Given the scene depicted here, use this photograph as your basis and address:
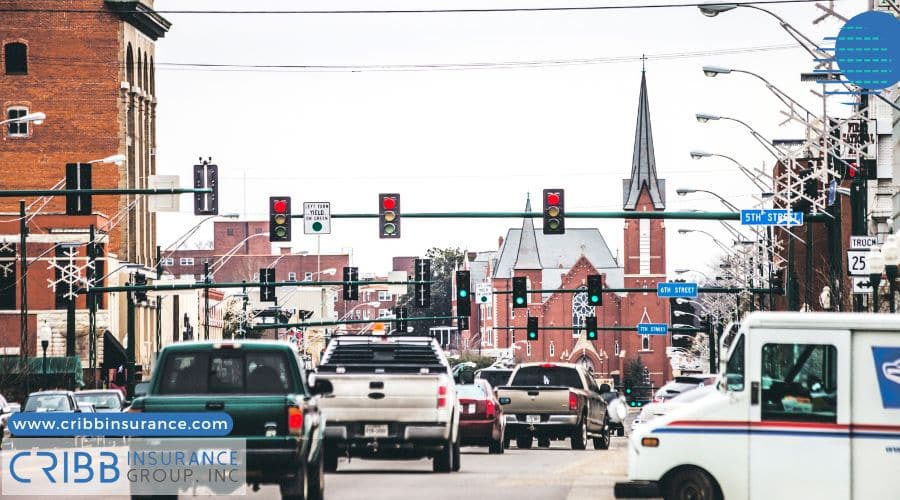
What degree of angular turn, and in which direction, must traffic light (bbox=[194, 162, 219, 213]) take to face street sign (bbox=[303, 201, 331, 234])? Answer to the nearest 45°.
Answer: approximately 45° to its right

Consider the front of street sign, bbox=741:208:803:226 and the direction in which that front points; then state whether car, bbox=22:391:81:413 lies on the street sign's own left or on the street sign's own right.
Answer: on the street sign's own right

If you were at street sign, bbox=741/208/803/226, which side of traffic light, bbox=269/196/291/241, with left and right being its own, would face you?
left

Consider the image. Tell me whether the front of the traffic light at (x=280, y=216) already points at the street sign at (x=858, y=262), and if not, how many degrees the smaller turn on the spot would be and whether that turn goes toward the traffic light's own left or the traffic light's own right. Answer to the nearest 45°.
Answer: approximately 45° to the traffic light's own left

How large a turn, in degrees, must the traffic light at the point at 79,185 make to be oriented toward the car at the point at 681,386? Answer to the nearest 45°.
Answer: approximately 90° to its right

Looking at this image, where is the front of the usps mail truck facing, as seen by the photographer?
facing to the left of the viewer

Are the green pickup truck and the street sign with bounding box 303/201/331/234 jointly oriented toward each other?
yes

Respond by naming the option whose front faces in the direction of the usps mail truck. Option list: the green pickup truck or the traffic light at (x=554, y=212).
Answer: the traffic light

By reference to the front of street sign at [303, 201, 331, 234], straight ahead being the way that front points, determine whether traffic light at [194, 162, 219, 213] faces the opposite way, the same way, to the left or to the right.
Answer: the opposite way

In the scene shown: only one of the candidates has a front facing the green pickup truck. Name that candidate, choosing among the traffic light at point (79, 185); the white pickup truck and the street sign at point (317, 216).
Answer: the street sign

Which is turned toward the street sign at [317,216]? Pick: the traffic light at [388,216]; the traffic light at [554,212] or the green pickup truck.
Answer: the green pickup truck

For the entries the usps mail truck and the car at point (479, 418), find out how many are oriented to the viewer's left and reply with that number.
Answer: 1

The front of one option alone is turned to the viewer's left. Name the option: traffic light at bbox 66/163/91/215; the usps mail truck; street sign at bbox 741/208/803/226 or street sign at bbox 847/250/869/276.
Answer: the usps mail truck

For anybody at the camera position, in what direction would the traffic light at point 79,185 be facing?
facing away from the viewer

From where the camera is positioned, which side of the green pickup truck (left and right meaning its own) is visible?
back

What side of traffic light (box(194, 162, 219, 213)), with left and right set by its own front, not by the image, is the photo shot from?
back
